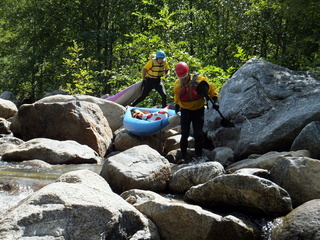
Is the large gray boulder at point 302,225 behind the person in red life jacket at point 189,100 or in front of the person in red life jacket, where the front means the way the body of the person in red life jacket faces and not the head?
in front

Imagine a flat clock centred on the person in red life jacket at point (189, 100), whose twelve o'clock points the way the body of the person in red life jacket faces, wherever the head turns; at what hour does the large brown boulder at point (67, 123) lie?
The large brown boulder is roughly at 4 o'clock from the person in red life jacket.

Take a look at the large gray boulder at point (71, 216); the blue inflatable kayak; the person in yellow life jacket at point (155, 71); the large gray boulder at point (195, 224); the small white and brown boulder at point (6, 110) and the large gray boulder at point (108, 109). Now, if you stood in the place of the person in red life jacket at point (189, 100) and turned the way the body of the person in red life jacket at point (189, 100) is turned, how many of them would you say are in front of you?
2

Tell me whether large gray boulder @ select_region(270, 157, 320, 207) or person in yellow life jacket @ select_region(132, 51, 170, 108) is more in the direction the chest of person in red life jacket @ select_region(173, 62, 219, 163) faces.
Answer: the large gray boulder

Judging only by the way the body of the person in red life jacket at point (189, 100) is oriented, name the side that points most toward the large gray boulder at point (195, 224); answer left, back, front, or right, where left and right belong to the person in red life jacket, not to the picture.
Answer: front

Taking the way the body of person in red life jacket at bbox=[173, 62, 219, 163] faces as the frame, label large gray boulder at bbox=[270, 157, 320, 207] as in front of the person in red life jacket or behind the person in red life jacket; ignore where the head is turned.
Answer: in front

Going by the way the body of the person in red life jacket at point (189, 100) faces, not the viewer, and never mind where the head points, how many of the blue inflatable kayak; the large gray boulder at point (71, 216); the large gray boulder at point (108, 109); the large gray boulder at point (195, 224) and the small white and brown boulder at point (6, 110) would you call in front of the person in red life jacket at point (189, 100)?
2

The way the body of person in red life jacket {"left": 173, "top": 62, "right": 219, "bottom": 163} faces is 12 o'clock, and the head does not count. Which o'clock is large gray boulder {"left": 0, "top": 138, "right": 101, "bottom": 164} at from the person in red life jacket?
The large gray boulder is roughly at 3 o'clock from the person in red life jacket.

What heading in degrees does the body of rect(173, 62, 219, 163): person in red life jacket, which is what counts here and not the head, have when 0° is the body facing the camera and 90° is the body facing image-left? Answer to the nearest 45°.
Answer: approximately 0°

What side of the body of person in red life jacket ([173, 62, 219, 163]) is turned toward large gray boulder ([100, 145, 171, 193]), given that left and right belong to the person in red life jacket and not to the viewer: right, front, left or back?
front
